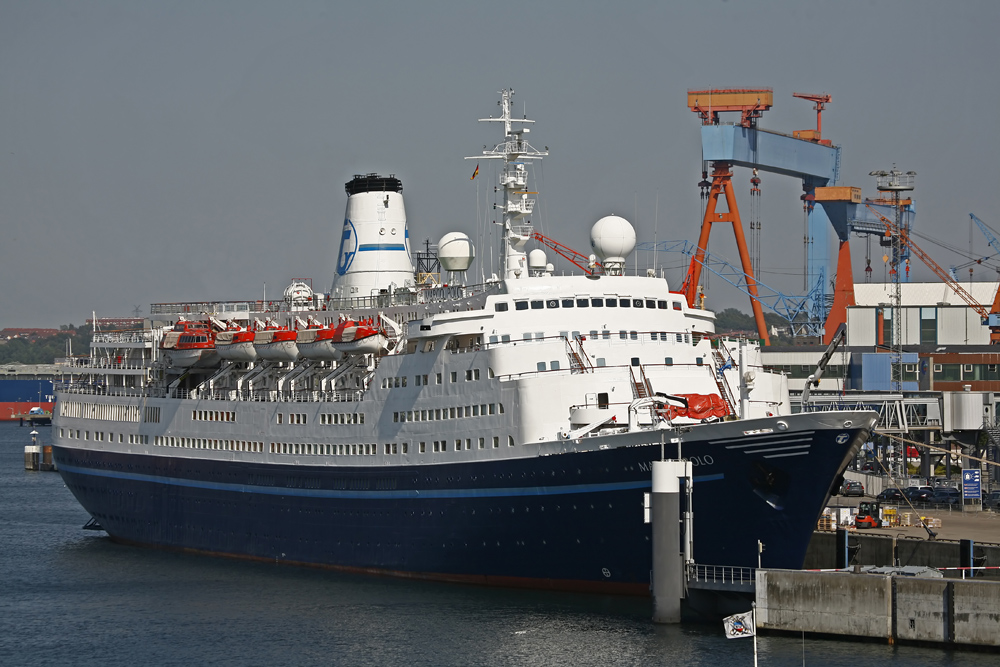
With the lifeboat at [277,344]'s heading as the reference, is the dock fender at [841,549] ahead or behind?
ahead

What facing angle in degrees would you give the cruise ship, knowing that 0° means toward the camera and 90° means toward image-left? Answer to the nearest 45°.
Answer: approximately 315°

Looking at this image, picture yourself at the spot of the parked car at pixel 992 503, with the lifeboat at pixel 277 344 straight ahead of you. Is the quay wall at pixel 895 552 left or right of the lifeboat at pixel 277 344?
left

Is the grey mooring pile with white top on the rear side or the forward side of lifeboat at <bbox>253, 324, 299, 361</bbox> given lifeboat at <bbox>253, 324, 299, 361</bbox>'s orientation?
on the forward side

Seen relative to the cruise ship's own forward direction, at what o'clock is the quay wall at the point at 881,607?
The quay wall is roughly at 12 o'clock from the cruise ship.

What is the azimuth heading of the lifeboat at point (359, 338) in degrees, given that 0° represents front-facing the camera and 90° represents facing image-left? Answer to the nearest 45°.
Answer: approximately 315°

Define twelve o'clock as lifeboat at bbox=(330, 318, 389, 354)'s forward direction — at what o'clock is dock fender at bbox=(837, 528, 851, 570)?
The dock fender is roughly at 11 o'clock from the lifeboat.

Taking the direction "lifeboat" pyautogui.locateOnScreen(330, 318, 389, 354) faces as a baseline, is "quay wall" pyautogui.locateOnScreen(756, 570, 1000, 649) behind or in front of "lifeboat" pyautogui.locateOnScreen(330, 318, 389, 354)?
in front

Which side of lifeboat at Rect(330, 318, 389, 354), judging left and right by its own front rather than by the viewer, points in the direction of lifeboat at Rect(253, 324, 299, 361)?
back

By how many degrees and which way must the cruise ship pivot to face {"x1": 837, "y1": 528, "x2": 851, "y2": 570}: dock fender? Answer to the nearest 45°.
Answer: approximately 45° to its left
